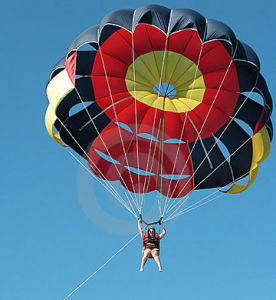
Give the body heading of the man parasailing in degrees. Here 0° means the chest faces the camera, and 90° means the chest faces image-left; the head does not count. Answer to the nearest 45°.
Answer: approximately 0°
